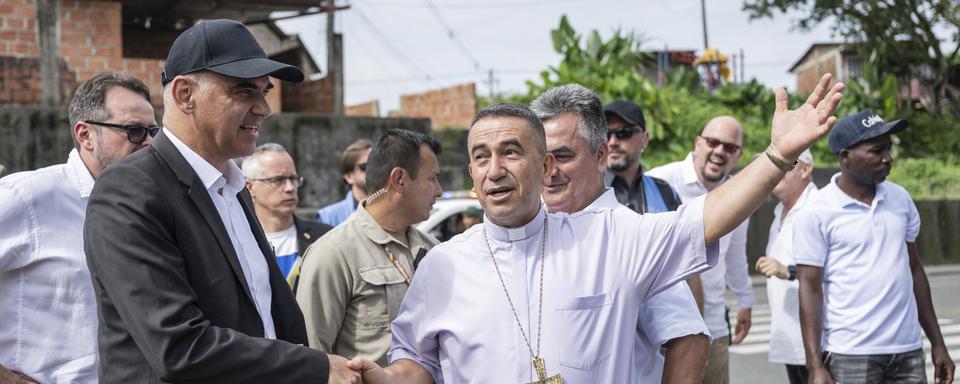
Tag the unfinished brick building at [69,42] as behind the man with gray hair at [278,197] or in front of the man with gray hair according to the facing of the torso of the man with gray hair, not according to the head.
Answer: behind

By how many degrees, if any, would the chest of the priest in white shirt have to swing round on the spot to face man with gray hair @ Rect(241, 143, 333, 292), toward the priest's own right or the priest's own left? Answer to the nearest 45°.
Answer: approximately 135° to the priest's own right

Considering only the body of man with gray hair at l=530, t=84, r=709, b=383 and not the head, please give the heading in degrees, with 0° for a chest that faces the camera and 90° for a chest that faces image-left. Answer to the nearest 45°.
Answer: approximately 45°

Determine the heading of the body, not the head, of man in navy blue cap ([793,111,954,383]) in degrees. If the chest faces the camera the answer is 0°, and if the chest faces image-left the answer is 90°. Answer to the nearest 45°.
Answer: approximately 315°

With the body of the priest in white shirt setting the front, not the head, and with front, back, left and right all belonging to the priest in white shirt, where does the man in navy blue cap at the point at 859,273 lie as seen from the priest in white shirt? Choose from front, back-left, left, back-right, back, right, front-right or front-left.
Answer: back-left

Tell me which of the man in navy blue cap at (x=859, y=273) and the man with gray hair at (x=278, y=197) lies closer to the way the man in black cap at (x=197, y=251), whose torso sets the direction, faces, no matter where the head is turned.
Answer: the man in navy blue cap

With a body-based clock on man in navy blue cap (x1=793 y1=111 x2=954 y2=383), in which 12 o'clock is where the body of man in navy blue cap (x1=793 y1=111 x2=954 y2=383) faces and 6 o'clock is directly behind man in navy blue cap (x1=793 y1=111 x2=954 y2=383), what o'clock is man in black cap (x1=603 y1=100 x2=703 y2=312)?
man in black cap (x1=603 y1=100 x2=703 y2=312) is roughly at 4 o'clock from man in navy blue cap (x1=793 y1=111 x2=954 y2=383).

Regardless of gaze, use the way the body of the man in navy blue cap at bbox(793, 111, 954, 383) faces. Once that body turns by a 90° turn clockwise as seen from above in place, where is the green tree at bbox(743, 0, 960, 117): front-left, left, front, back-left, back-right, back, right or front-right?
back-right
